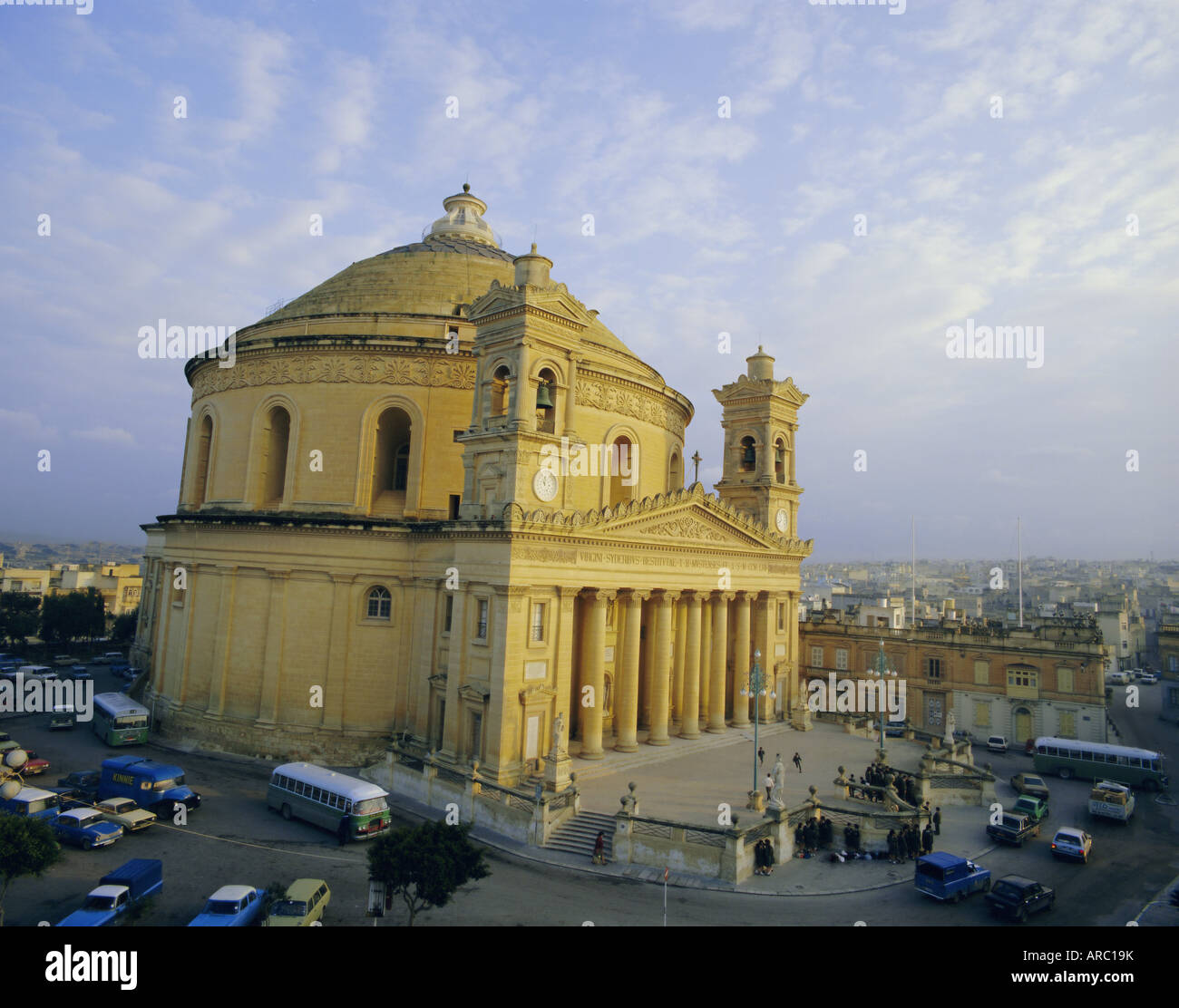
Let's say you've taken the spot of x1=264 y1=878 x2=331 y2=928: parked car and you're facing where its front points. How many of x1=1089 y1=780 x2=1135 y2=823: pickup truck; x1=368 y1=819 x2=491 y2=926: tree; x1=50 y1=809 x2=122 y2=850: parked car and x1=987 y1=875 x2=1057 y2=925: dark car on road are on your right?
1

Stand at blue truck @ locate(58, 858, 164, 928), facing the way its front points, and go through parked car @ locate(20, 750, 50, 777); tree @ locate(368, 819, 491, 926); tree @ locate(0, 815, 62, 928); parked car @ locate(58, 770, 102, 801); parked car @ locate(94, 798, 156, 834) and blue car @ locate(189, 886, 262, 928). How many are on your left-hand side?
2

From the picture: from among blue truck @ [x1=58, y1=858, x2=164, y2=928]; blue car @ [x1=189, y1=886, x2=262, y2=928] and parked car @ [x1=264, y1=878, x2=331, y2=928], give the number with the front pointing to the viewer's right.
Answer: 0

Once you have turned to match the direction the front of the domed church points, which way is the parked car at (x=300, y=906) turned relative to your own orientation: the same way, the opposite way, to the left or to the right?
to the right

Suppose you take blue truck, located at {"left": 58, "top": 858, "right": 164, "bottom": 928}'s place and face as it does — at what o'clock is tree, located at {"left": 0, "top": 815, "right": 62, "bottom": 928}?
The tree is roughly at 2 o'clock from the blue truck.

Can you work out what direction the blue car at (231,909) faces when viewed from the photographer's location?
facing the viewer and to the left of the viewer

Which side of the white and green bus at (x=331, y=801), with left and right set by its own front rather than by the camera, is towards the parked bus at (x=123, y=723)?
back

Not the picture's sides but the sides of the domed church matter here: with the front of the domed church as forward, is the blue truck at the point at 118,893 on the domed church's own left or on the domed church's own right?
on the domed church's own right

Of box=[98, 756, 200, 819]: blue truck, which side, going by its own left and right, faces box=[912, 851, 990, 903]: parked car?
front

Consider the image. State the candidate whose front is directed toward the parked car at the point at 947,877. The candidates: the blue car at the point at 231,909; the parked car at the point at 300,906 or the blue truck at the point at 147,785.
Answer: the blue truck

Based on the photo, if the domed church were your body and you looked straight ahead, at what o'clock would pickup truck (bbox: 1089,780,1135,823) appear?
The pickup truck is roughly at 11 o'clock from the domed church.

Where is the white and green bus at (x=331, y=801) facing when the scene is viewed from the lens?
facing the viewer and to the right of the viewer
